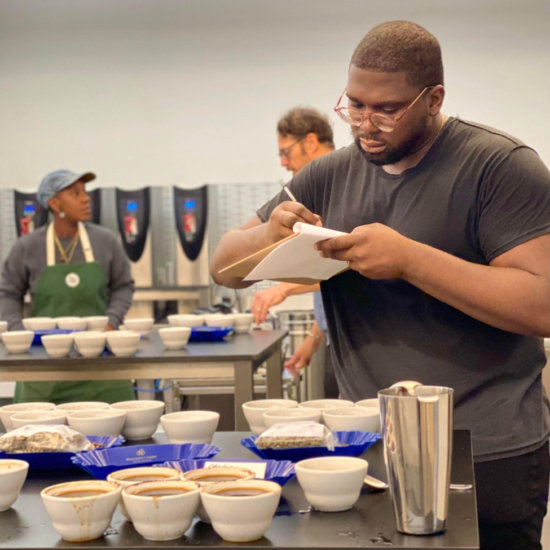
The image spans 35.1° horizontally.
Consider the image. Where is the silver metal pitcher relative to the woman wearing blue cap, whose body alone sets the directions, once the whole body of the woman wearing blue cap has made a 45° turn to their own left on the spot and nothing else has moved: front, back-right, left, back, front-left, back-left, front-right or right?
front-right

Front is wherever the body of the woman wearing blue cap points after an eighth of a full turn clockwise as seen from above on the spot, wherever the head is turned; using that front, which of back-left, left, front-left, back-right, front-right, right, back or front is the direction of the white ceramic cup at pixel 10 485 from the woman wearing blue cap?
front-left

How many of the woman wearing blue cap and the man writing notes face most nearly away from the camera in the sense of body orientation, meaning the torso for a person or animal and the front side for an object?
0

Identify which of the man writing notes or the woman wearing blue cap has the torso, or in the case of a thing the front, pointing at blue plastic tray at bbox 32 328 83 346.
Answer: the woman wearing blue cap

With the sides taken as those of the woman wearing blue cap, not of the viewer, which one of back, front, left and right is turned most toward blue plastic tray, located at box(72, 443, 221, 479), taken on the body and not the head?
front

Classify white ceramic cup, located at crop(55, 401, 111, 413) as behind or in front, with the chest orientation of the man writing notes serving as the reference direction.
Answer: in front

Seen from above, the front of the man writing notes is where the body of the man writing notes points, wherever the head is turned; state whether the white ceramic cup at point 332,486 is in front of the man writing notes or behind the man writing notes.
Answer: in front

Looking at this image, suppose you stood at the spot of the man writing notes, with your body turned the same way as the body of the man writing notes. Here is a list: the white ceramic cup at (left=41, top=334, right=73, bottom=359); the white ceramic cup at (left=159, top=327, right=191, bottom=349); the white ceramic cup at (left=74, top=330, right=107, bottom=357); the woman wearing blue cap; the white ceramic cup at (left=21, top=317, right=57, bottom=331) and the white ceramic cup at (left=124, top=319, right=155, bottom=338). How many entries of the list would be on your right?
6

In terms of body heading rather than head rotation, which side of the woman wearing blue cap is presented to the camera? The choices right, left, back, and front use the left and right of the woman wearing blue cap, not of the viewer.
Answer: front

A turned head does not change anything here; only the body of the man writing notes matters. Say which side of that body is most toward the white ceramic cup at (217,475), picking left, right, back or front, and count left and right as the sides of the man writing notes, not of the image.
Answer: front

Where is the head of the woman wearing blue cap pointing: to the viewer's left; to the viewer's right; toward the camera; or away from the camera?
to the viewer's right

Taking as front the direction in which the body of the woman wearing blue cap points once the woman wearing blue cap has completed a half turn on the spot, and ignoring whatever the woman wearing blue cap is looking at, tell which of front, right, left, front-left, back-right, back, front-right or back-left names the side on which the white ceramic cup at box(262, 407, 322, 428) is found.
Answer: back

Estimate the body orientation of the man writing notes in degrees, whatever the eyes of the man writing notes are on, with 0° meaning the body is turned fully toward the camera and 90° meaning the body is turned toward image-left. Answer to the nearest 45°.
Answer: approximately 45°

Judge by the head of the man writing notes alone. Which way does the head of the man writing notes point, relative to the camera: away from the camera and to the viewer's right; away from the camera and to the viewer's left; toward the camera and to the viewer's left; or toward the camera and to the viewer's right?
toward the camera and to the viewer's left

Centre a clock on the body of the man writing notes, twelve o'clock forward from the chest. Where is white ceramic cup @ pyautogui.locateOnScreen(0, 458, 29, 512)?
The white ceramic cup is roughly at 12 o'clock from the man writing notes.

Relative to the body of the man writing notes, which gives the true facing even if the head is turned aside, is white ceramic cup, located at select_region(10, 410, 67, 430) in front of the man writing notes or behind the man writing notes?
in front

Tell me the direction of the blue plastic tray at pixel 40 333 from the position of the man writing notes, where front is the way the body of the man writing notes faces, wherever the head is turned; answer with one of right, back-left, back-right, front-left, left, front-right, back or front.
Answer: right

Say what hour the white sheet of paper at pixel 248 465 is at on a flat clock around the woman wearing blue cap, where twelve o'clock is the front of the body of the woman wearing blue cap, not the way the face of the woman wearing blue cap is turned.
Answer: The white sheet of paper is roughly at 12 o'clock from the woman wearing blue cap.

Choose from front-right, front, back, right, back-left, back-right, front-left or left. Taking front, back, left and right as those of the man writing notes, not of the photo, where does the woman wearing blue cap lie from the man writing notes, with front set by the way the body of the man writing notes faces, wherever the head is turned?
right

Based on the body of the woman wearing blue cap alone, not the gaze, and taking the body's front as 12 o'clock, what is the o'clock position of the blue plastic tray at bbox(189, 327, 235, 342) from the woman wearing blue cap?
The blue plastic tray is roughly at 11 o'clock from the woman wearing blue cap.

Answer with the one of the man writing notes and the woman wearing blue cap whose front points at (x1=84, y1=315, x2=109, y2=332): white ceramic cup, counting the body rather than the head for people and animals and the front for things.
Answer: the woman wearing blue cap
